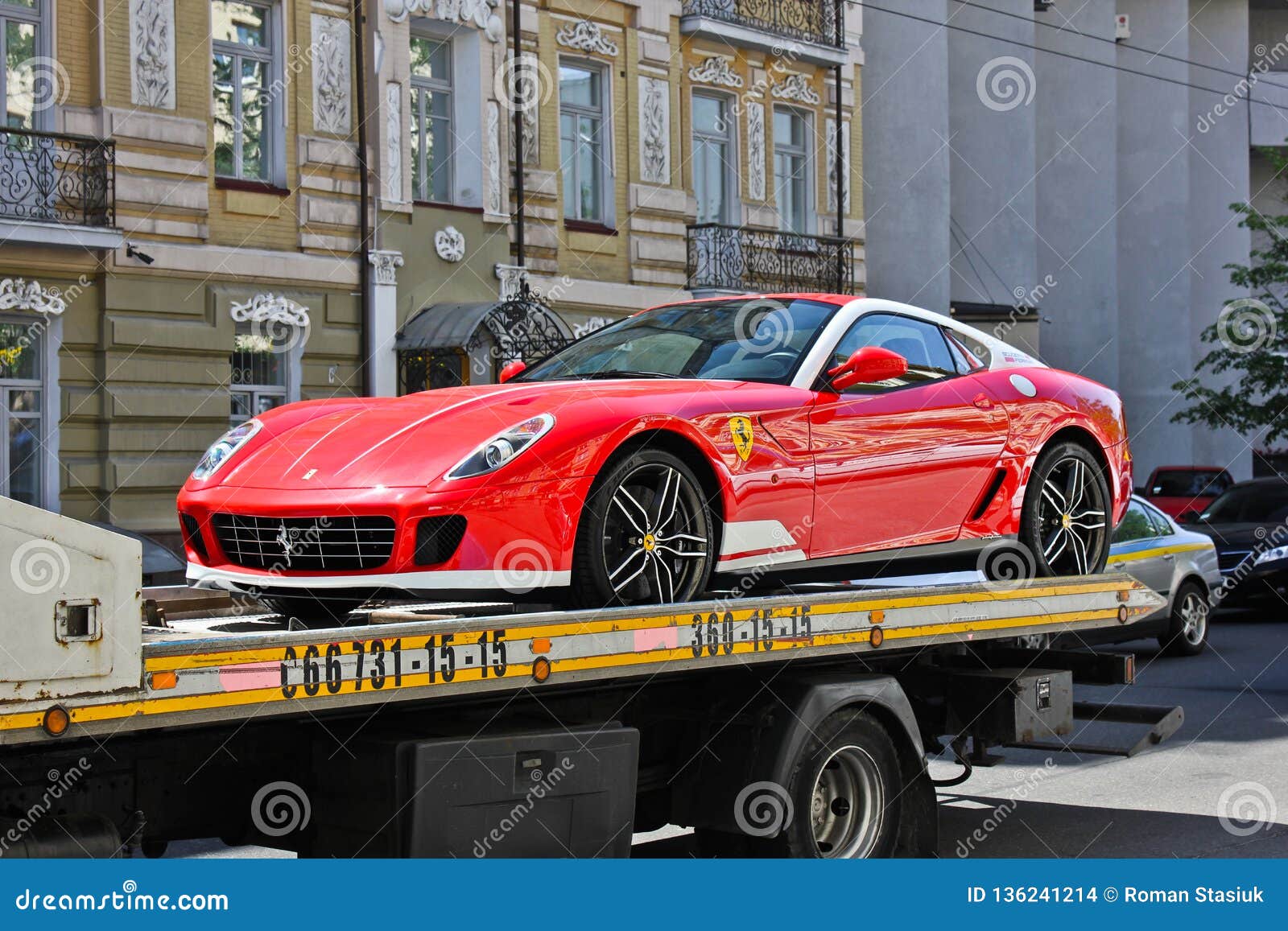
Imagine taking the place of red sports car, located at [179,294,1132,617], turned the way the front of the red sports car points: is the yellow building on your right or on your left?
on your right

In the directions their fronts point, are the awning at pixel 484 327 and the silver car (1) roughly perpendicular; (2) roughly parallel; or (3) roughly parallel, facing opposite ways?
roughly perpendicular

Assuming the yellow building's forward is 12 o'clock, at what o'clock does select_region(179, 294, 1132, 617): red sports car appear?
The red sports car is roughly at 1 o'clock from the yellow building.

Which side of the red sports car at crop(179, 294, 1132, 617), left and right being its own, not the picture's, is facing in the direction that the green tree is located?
back

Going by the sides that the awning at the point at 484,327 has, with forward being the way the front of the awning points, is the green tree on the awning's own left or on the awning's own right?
on the awning's own left

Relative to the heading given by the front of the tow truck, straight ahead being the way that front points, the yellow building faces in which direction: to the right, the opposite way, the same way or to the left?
to the left

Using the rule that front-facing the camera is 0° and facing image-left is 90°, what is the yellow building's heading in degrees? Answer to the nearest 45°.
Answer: approximately 315°
